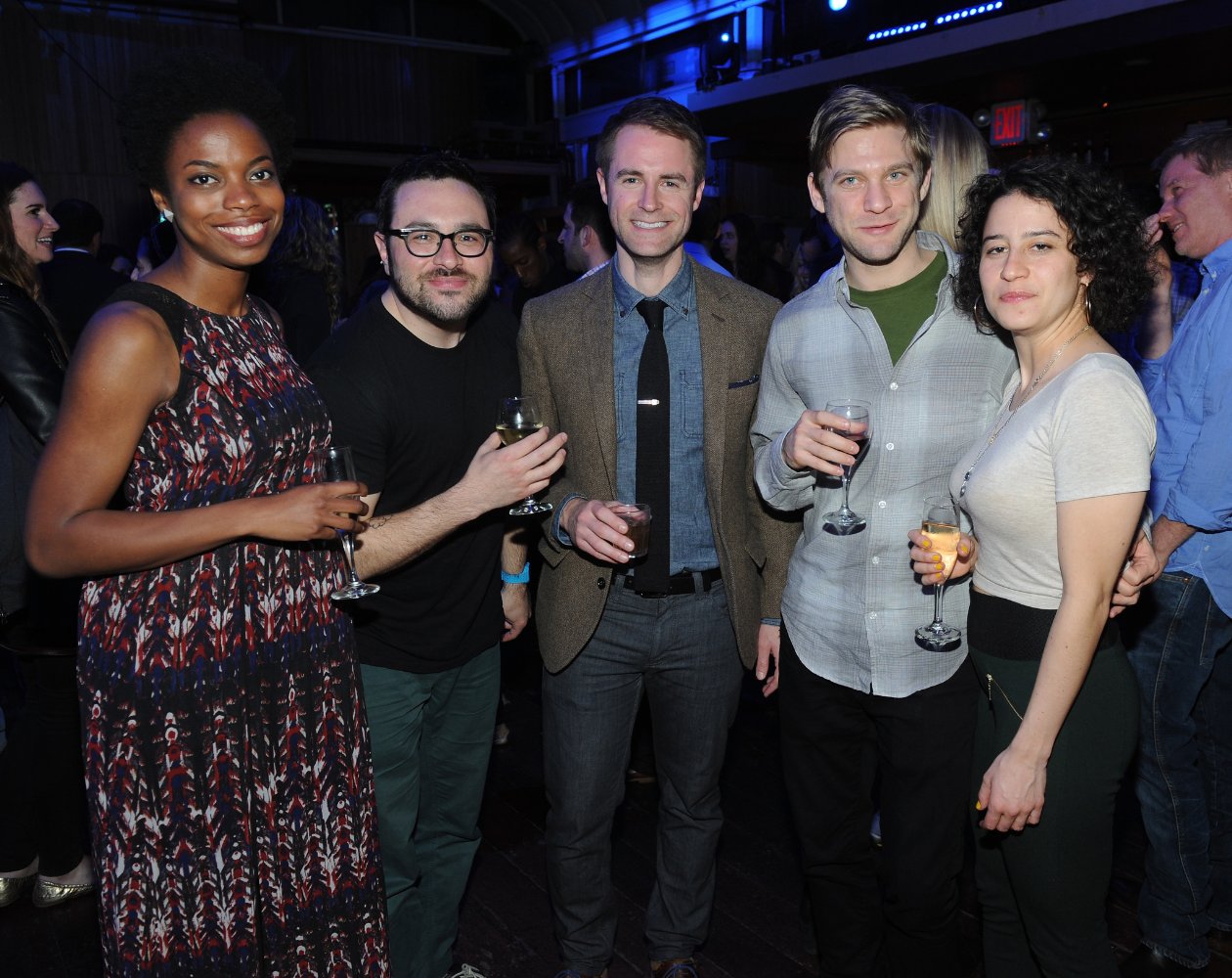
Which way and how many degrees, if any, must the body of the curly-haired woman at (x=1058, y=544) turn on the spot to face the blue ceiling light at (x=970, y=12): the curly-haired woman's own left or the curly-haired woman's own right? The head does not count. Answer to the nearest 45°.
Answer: approximately 135° to the curly-haired woman's own right

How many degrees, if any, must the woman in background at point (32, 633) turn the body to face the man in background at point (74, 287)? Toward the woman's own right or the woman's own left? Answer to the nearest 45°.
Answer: approximately 90° to the woman's own left

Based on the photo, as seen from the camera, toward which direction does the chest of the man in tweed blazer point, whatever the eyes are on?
toward the camera

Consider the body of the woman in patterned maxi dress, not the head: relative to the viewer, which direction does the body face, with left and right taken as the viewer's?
facing the viewer and to the right of the viewer

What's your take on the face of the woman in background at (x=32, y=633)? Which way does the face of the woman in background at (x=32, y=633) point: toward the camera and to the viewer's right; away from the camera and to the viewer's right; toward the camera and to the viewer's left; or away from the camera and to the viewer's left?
toward the camera and to the viewer's right

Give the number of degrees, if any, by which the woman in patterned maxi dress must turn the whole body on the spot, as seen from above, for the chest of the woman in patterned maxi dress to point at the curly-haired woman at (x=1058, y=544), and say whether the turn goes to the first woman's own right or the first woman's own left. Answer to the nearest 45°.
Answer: approximately 45° to the first woman's own left

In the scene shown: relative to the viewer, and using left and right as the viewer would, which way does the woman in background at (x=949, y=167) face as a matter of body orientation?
facing away from the viewer

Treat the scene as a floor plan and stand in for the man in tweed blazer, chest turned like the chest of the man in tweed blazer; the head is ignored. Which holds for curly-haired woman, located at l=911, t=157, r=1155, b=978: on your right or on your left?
on your left

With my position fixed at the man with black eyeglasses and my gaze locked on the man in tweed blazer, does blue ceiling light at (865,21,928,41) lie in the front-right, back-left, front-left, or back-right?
front-left

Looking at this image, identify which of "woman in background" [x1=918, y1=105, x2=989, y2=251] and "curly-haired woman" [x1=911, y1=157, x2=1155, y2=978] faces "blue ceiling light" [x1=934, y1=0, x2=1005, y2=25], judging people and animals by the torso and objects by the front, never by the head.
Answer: the woman in background

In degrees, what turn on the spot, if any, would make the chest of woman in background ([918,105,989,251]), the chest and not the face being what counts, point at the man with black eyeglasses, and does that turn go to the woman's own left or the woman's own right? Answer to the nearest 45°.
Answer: approximately 135° to the woman's own left

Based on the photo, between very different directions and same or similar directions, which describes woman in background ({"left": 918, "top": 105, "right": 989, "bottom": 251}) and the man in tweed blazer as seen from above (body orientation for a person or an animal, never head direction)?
very different directions

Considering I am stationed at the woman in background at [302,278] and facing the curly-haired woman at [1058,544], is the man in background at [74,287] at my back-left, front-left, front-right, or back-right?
back-right

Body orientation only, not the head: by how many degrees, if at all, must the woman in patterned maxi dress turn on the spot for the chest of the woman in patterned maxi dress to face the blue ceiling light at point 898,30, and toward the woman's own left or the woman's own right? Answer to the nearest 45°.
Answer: approximately 90° to the woman's own left

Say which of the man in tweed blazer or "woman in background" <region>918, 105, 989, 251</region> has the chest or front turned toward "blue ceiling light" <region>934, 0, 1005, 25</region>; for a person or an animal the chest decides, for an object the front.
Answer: the woman in background
